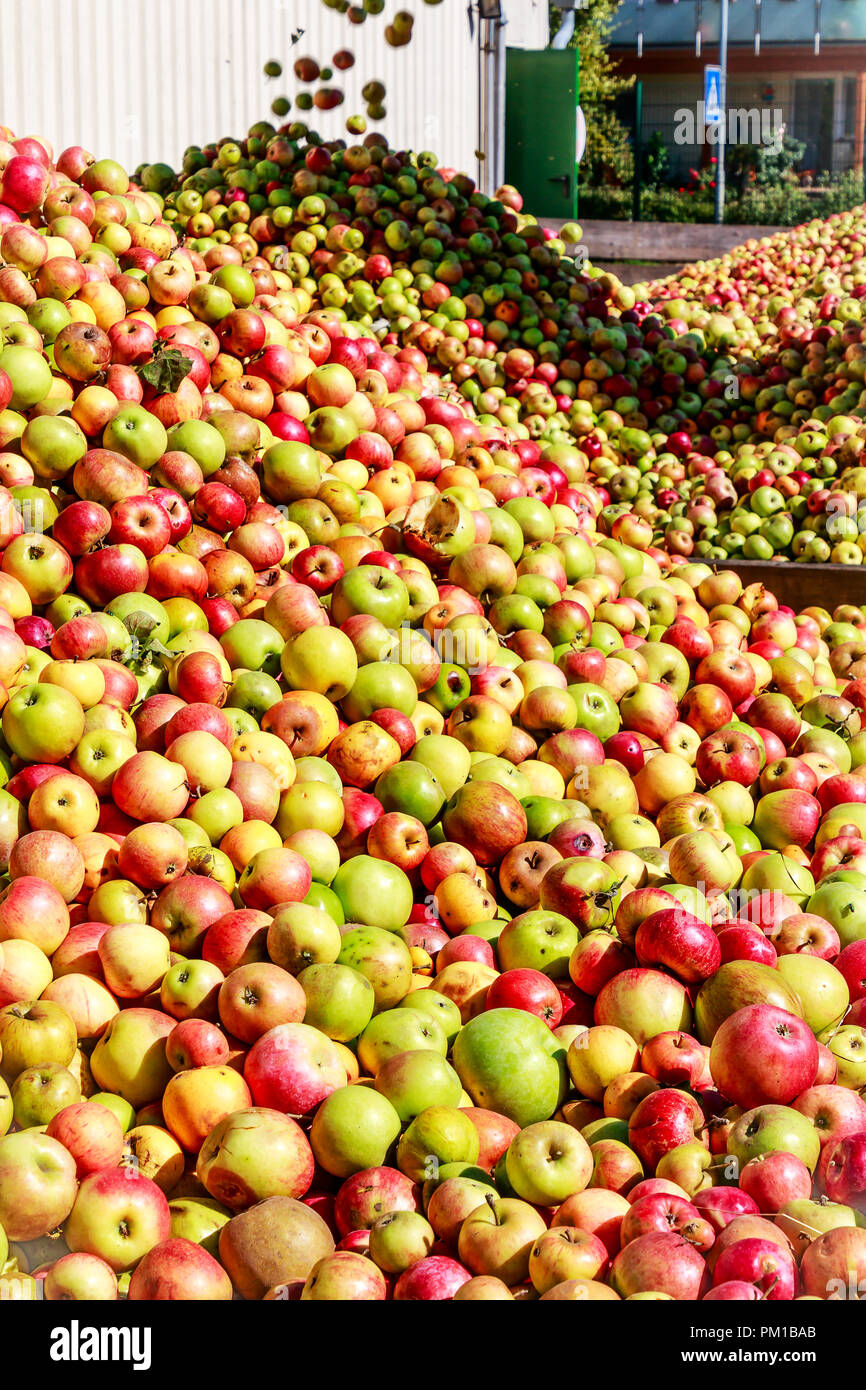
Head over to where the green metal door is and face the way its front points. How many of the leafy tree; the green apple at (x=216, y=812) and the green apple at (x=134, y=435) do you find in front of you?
2

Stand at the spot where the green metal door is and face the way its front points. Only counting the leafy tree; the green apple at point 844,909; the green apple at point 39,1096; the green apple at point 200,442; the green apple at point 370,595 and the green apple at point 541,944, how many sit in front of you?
5

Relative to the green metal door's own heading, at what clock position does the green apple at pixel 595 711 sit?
The green apple is roughly at 12 o'clock from the green metal door.

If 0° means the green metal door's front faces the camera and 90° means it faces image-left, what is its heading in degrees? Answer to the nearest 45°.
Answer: approximately 0°

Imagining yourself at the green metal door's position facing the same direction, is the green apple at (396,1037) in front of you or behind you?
in front

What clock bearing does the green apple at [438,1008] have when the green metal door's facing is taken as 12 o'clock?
The green apple is roughly at 12 o'clock from the green metal door.

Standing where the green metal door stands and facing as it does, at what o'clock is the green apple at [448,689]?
The green apple is roughly at 12 o'clock from the green metal door.

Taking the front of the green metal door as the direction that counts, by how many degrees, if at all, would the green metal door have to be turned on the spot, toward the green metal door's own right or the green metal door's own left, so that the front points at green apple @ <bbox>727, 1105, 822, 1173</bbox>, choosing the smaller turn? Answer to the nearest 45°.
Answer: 0° — it already faces it

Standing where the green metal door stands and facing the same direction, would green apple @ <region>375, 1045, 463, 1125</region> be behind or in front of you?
in front
